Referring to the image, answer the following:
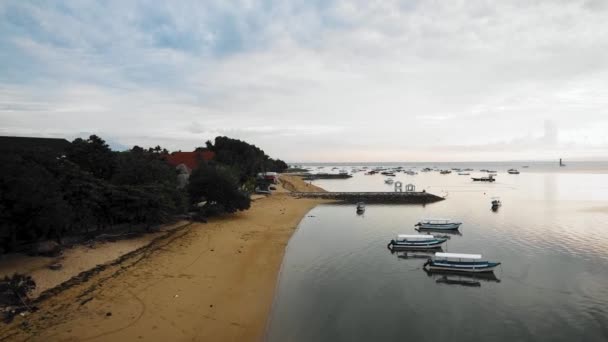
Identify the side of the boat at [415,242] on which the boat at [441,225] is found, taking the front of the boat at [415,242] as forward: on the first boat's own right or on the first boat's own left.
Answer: on the first boat's own left

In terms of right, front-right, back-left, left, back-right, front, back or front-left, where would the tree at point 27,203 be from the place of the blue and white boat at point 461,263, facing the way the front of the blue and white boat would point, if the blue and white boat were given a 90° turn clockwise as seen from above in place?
front-right

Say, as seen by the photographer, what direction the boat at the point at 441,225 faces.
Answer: facing to the right of the viewer

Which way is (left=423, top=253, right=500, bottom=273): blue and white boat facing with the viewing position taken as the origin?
facing to the right of the viewer

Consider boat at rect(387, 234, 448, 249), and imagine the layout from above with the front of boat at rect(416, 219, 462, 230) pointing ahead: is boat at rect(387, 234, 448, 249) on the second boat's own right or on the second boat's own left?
on the second boat's own right

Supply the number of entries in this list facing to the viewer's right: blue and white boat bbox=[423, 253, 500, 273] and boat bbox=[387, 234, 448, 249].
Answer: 2

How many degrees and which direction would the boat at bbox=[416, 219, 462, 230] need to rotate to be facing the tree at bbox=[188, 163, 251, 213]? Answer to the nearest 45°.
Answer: approximately 180°

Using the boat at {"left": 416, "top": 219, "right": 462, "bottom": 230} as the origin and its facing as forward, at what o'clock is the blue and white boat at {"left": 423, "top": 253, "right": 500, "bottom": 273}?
The blue and white boat is roughly at 3 o'clock from the boat.

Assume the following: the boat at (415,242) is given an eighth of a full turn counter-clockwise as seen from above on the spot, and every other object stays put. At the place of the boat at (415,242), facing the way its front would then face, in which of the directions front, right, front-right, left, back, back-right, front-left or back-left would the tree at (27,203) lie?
back

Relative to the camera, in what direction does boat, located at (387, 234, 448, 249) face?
facing to the right of the viewer

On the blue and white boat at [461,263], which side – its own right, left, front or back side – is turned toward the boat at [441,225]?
left

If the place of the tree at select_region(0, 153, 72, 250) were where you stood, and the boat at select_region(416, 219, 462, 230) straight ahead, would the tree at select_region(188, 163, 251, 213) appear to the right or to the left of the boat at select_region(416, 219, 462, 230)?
left

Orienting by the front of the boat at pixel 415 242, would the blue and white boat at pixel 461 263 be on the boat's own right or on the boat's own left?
on the boat's own right

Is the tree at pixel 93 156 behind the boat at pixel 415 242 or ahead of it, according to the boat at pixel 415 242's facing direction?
behind
